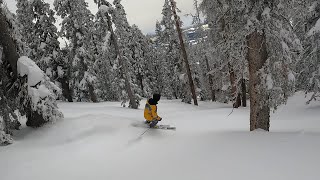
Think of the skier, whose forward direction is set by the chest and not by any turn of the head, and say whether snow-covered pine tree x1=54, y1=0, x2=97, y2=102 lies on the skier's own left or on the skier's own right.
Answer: on the skier's own left

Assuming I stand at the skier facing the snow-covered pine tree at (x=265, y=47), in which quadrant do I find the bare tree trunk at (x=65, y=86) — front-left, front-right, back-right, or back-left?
back-left

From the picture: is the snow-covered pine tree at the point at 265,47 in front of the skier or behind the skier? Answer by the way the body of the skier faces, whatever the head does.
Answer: in front
